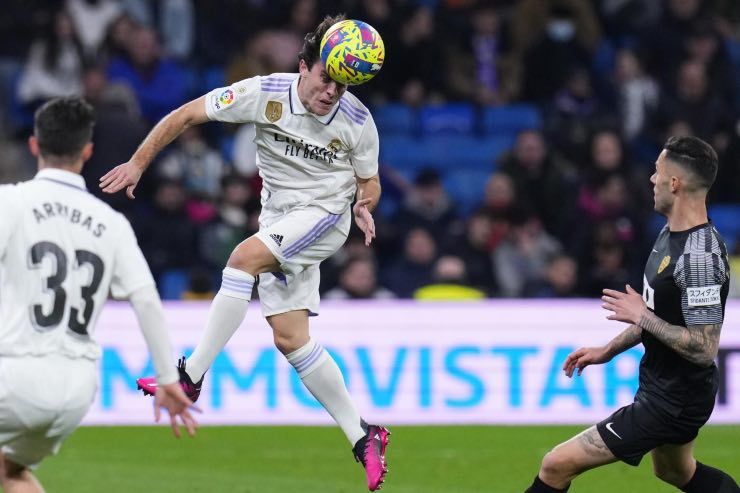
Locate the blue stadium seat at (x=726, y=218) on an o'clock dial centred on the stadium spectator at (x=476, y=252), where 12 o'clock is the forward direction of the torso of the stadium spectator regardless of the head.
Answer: The blue stadium seat is roughly at 8 o'clock from the stadium spectator.

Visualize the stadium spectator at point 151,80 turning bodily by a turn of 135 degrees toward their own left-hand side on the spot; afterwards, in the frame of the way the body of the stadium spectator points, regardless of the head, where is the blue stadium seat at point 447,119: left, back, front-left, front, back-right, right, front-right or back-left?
front-right

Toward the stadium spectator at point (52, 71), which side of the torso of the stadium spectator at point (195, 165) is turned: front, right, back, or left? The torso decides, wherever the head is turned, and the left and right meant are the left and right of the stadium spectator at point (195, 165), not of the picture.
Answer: right

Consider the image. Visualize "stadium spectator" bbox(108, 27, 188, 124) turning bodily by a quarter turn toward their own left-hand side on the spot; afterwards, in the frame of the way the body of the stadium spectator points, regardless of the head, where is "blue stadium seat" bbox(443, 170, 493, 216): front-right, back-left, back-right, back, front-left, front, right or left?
front

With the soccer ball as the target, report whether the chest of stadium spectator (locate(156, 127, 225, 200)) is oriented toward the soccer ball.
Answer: yes

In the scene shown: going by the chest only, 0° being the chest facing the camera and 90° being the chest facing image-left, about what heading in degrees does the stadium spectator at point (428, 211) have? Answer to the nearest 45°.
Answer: approximately 0°

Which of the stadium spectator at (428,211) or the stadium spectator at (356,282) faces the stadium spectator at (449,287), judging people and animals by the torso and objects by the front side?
the stadium spectator at (428,211)
